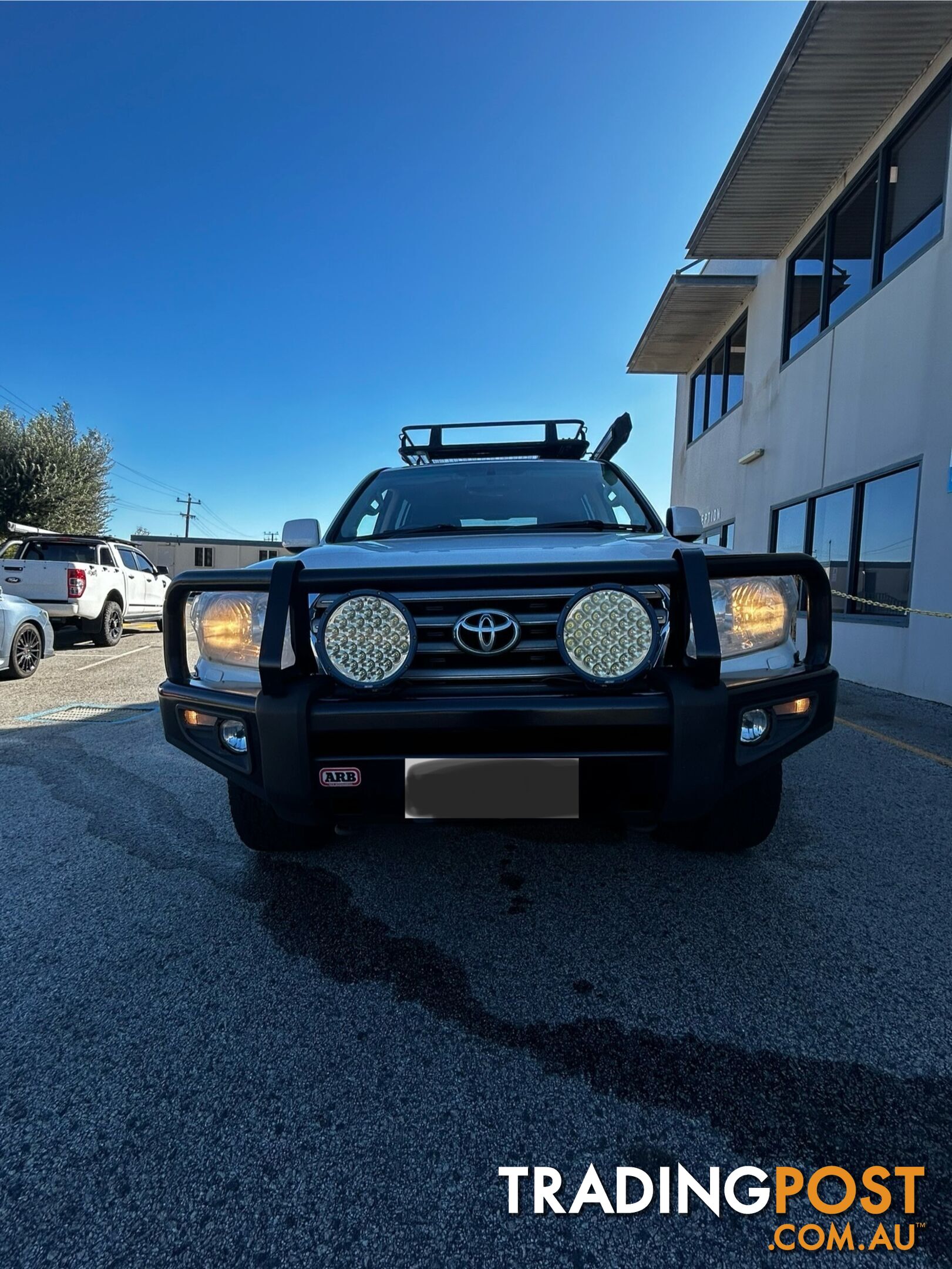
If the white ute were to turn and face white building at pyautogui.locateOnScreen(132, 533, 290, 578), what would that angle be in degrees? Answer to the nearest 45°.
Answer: approximately 45° to its left

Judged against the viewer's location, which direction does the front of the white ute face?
facing away from the viewer and to the right of the viewer

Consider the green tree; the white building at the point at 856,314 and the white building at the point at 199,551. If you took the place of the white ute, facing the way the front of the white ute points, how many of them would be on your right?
1

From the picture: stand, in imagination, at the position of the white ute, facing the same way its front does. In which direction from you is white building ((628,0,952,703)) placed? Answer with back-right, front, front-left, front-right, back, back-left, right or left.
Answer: right
